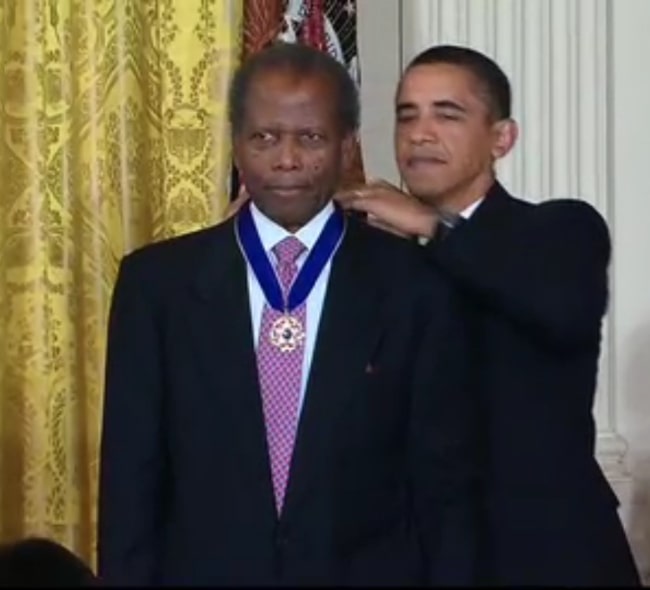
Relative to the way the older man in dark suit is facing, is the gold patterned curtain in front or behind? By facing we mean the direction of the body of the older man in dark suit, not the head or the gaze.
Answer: behind

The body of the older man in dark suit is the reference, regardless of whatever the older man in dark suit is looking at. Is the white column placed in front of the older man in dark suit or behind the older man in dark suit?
behind

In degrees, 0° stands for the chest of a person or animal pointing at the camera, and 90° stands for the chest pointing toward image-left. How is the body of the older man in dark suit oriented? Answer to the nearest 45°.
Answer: approximately 0°
